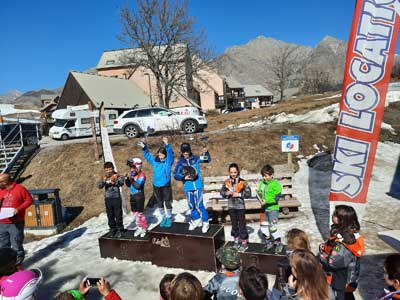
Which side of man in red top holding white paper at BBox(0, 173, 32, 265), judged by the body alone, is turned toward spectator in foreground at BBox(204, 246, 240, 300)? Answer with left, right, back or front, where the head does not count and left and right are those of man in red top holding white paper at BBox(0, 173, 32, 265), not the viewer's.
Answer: left

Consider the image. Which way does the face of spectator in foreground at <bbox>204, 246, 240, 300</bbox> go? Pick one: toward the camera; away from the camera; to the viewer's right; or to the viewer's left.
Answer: away from the camera

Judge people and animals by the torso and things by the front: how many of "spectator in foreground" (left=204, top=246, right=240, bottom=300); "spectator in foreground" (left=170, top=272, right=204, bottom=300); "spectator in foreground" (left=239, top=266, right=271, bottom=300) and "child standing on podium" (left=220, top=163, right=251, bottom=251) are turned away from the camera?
3

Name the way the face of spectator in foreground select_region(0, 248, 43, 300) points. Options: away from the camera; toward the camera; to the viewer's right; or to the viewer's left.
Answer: away from the camera

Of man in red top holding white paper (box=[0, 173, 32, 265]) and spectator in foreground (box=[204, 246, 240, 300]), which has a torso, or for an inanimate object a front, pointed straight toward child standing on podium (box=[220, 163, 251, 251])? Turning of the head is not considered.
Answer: spectator in foreground (box=[204, 246, 240, 300])

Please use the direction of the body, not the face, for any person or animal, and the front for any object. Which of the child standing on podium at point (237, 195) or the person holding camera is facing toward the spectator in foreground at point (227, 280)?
the child standing on podium

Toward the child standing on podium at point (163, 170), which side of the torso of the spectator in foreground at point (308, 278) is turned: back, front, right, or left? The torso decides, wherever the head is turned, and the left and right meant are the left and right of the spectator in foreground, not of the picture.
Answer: front

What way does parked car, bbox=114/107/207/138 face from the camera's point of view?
to the viewer's right

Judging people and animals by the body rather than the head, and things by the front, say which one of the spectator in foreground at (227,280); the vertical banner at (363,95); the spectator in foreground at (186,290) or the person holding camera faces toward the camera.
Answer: the vertical banner

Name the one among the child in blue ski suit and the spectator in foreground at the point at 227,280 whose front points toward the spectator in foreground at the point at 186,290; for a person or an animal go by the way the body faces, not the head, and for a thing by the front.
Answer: the child in blue ski suit

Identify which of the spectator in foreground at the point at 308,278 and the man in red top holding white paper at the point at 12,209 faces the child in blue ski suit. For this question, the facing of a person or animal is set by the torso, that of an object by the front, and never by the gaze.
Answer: the spectator in foreground at the point at 308,278

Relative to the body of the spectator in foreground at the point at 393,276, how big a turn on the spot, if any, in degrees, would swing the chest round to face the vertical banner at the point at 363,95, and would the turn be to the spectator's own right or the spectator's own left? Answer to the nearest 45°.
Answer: approximately 45° to the spectator's own right

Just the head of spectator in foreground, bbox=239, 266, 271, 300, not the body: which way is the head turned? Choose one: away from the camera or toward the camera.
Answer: away from the camera

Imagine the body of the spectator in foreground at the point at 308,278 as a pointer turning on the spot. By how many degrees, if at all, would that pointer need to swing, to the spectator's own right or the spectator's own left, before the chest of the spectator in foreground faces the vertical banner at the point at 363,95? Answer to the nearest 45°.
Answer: approximately 45° to the spectator's own right

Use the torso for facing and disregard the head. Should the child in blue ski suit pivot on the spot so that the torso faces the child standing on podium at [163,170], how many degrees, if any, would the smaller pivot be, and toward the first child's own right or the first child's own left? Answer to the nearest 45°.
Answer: approximately 135° to the first child's own right

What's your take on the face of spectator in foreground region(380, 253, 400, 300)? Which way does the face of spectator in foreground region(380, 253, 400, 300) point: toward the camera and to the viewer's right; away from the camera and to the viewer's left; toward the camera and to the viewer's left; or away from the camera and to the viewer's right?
away from the camera and to the viewer's left
